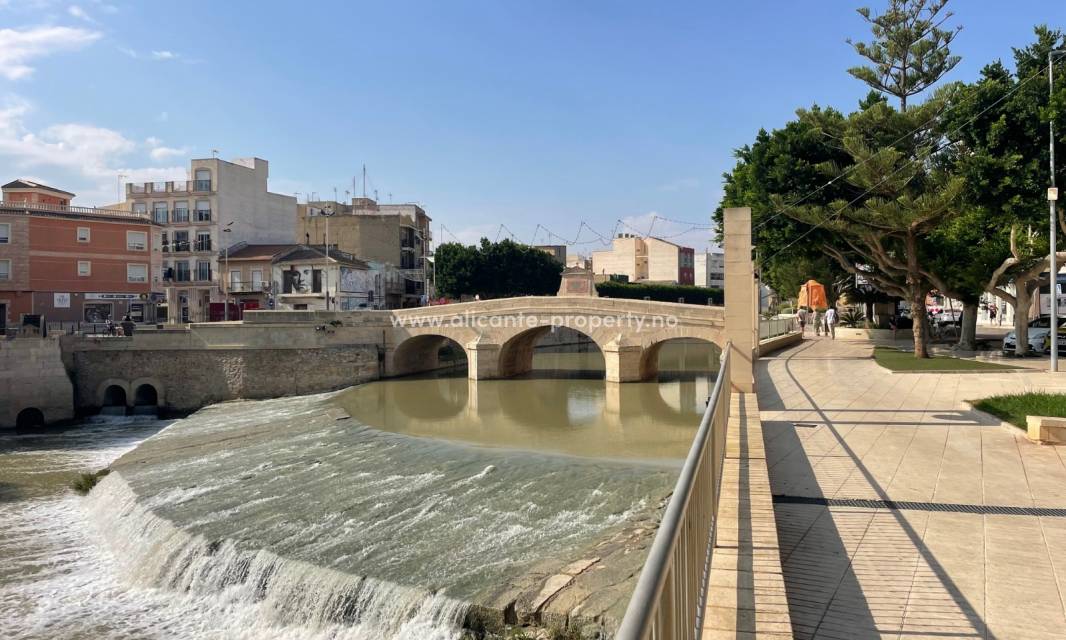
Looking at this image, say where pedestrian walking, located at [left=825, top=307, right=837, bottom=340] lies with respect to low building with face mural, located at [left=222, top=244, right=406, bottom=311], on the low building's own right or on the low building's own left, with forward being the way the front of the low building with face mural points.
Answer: on the low building's own left

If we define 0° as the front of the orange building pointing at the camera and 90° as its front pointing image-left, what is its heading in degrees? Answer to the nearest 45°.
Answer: approximately 0°

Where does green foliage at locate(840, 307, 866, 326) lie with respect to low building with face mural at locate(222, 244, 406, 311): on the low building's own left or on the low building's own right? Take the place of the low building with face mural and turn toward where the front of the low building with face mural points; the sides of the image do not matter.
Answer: on the low building's own left

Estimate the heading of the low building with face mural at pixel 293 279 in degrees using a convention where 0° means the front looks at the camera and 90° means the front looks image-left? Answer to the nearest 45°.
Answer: approximately 0°

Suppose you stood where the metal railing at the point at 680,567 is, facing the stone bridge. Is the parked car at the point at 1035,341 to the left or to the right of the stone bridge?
right

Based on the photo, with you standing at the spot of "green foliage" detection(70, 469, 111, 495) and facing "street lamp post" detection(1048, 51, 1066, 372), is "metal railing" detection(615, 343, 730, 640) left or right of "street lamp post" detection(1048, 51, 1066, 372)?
right

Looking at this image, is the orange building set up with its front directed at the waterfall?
yes

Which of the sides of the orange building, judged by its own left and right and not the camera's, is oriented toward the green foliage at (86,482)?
front

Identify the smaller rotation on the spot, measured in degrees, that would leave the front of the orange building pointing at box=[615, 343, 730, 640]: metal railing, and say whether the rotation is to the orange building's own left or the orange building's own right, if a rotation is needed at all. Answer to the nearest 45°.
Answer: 0° — it already faces it
